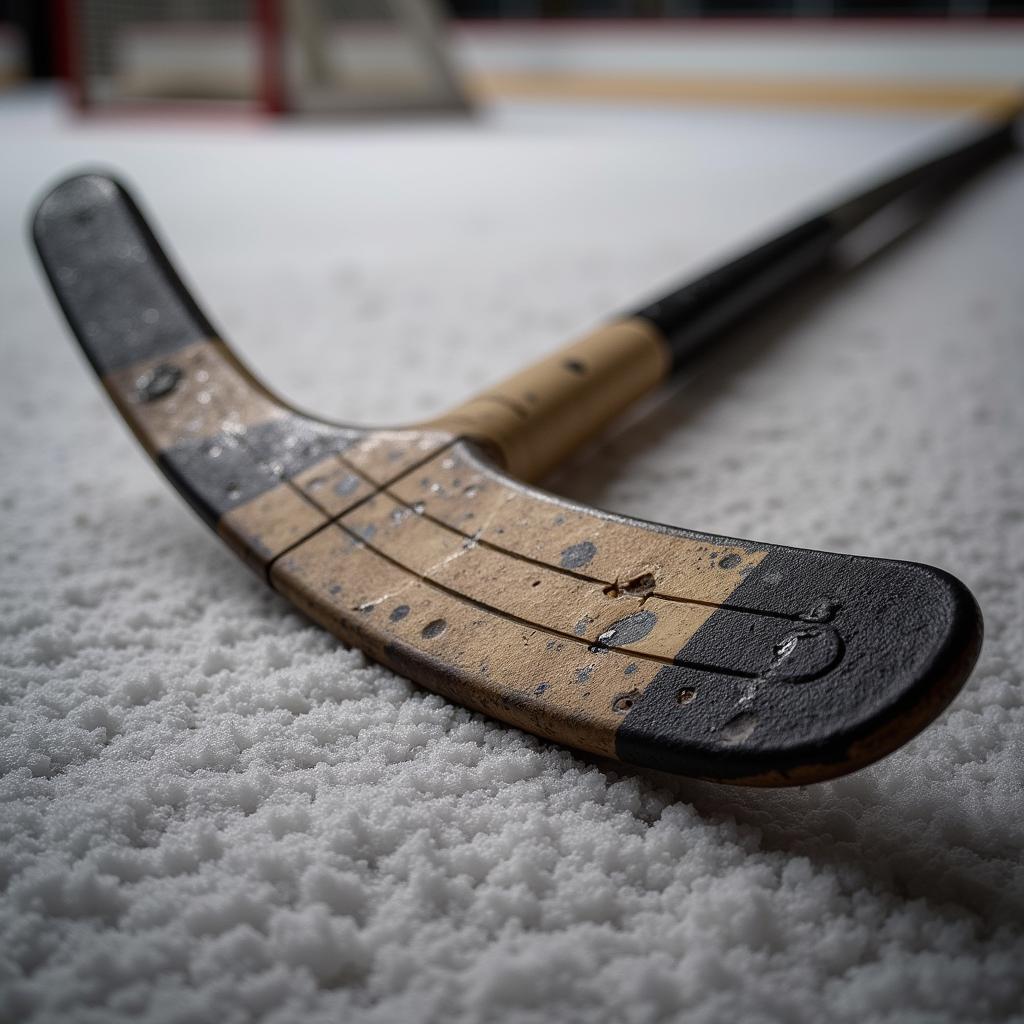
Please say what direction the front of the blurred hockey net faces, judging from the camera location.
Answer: facing the viewer and to the left of the viewer

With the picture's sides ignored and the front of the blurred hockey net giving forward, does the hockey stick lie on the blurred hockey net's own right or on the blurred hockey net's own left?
on the blurred hockey net's own left
